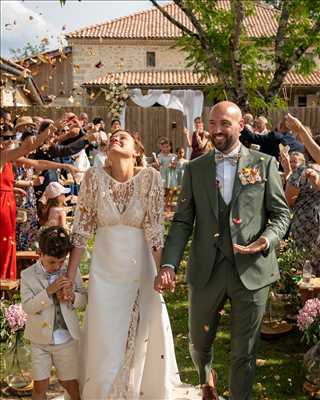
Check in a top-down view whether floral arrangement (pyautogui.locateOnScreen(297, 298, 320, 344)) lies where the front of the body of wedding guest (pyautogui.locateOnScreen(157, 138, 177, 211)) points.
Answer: yes

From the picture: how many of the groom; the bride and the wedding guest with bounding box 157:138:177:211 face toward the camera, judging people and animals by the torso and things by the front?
3

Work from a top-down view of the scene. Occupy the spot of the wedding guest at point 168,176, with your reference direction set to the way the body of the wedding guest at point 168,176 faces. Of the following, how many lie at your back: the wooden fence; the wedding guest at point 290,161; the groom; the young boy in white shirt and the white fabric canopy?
2

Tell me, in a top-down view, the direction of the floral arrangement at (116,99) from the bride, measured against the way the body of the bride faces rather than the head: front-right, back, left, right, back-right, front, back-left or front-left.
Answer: back

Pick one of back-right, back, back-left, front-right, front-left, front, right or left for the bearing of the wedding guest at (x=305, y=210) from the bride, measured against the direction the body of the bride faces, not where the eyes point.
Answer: back-left

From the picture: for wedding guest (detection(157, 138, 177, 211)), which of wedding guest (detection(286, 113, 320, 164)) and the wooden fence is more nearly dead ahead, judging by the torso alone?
the wedding guest

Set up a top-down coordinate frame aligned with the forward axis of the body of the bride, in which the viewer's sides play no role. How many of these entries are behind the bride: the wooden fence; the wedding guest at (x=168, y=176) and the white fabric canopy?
3

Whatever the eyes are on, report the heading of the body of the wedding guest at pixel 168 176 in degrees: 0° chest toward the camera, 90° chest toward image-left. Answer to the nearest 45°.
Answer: approximately 0°

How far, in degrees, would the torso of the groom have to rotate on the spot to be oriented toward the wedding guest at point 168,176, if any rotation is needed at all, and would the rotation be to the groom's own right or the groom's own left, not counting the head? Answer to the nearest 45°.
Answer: approximately 180°
